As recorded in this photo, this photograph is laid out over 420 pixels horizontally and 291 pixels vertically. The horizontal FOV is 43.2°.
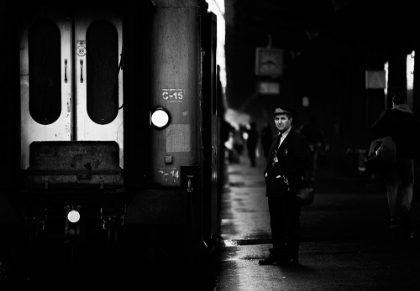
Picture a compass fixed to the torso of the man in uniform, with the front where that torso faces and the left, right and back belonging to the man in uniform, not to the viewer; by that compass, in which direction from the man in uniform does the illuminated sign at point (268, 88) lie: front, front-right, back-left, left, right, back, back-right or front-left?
back-right

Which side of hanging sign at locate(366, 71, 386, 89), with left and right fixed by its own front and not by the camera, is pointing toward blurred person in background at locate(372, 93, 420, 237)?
front

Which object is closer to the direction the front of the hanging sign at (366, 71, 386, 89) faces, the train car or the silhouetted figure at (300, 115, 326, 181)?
the train car

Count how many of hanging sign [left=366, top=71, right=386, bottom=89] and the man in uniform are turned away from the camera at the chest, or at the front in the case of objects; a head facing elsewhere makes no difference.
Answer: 0

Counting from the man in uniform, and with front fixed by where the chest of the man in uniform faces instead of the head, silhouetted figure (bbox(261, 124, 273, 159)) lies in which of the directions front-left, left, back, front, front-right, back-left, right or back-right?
back-right

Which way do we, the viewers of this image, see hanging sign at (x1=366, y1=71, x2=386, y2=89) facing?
facing the viewer

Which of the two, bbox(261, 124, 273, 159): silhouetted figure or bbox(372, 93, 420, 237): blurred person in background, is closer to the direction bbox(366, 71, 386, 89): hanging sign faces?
the blurred person in background

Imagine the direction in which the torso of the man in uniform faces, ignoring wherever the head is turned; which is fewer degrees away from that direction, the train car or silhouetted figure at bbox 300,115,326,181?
the train car

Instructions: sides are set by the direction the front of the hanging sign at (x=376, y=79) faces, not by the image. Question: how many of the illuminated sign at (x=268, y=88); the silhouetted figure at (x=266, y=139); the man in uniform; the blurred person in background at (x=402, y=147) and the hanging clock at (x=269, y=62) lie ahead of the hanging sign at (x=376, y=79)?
2

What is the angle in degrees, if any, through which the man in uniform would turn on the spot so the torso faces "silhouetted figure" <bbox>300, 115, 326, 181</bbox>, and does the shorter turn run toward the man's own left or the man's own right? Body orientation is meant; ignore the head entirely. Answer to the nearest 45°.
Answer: approximately 135° to the man's own right

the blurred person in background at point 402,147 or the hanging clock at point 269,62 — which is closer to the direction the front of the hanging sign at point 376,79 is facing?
the blurred person in background

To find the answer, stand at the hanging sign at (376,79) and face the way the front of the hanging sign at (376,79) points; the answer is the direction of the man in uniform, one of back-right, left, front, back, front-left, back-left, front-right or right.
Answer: front

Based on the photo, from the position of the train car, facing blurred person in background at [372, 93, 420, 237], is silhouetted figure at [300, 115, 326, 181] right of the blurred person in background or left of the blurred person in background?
left

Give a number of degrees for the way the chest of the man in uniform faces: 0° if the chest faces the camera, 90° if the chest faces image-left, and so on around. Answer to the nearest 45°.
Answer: approximately 45°
